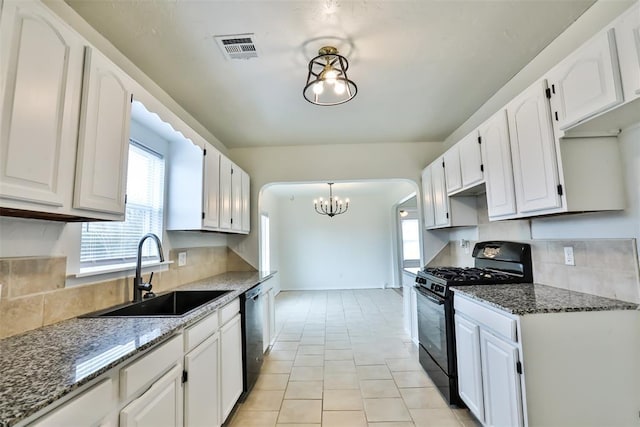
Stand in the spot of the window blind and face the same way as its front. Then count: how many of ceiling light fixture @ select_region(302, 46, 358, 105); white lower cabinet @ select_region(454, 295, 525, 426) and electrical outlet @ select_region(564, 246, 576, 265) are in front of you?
3

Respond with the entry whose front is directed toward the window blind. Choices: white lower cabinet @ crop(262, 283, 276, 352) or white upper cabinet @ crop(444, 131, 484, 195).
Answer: the white upper cabinet

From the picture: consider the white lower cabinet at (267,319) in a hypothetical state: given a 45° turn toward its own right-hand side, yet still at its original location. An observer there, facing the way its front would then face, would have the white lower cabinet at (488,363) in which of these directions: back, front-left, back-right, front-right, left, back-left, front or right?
front

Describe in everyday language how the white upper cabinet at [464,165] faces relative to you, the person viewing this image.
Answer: facing the viewer and to the left of the viewer

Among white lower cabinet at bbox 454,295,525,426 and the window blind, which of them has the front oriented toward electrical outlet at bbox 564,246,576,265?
the window blind

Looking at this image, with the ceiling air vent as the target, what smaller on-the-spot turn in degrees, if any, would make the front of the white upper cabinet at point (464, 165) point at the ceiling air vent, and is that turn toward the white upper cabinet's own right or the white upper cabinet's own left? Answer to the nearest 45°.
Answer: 0° — it already faces it

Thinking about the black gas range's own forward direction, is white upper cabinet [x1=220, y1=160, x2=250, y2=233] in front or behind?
in front

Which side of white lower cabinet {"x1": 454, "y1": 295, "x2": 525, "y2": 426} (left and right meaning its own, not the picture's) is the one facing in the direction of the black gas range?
right

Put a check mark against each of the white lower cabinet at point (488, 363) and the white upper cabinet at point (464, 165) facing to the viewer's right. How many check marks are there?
0

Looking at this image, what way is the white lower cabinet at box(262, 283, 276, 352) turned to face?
to the viewer's right

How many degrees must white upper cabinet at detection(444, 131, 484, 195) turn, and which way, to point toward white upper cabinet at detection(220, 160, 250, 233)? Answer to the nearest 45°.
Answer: approximately 45° to its right

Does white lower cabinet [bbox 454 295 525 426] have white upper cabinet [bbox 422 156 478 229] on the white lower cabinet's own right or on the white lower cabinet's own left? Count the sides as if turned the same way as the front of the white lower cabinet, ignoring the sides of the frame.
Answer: on the white lower cabinet's own right
